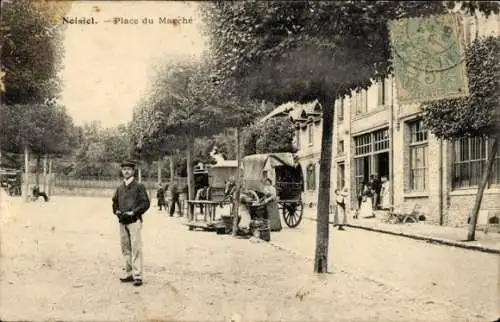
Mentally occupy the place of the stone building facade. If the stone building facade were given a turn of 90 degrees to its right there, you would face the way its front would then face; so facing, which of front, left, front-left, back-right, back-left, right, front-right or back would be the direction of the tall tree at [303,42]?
back-left

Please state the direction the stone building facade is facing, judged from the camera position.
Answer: facing the viewer and to the left of the viewer

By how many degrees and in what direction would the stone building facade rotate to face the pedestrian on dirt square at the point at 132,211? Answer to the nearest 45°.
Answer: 0° — it already faces them

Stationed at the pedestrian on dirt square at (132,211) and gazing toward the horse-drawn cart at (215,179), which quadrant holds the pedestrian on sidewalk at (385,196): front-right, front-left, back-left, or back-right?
front-right
